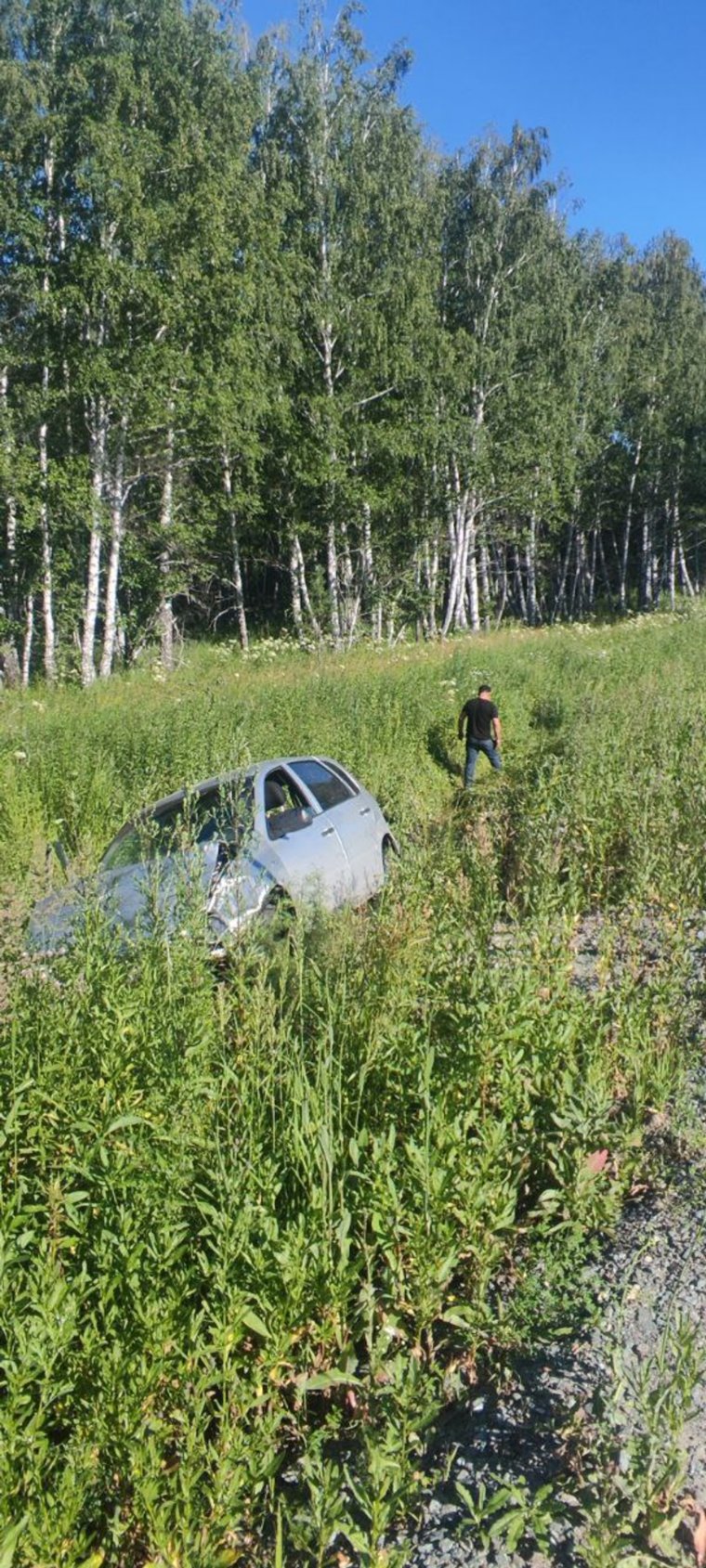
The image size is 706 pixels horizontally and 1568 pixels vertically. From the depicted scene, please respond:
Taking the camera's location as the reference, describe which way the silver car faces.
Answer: facing the viewer and to the left of the viewer

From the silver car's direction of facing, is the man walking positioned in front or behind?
behind
